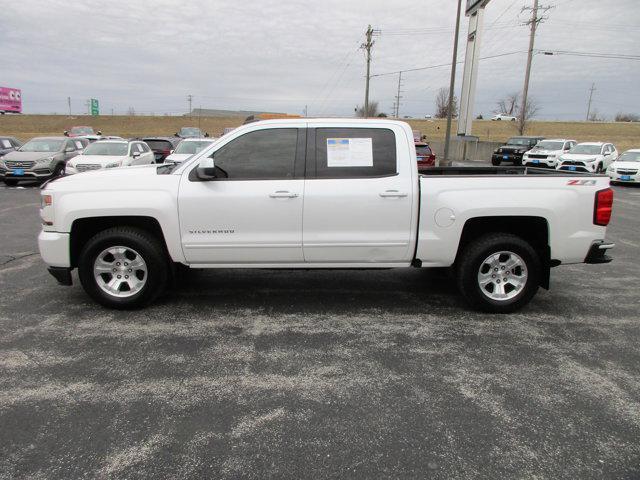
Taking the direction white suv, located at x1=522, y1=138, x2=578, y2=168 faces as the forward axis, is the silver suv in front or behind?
in front

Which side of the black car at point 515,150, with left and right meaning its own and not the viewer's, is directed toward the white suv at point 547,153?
left

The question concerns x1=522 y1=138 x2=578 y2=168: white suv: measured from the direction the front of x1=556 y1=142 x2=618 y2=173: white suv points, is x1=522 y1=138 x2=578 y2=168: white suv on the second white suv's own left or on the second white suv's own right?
on the second white suv's own right

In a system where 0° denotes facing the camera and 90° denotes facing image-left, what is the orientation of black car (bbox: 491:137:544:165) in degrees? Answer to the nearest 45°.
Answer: approximately 45°

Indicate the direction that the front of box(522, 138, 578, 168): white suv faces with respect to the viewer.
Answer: facing the viewer and to the left of the viewer

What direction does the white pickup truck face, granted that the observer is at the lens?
facing to the left of the viewer
